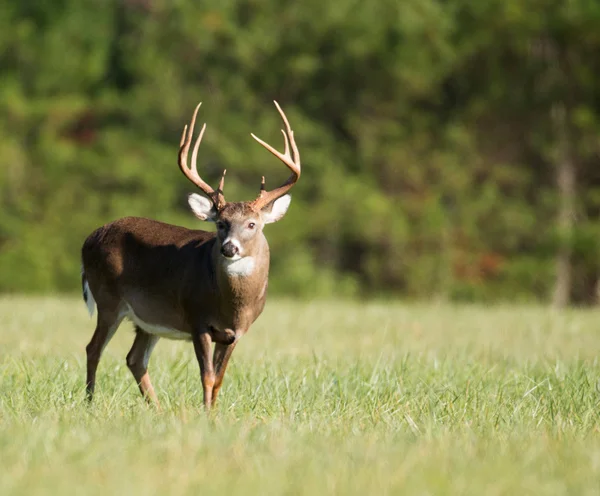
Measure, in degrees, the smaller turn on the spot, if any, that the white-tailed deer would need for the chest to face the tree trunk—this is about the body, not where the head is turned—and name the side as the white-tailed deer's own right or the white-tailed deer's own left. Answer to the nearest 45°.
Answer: approximately 90° to the white-tailed deer's own left
